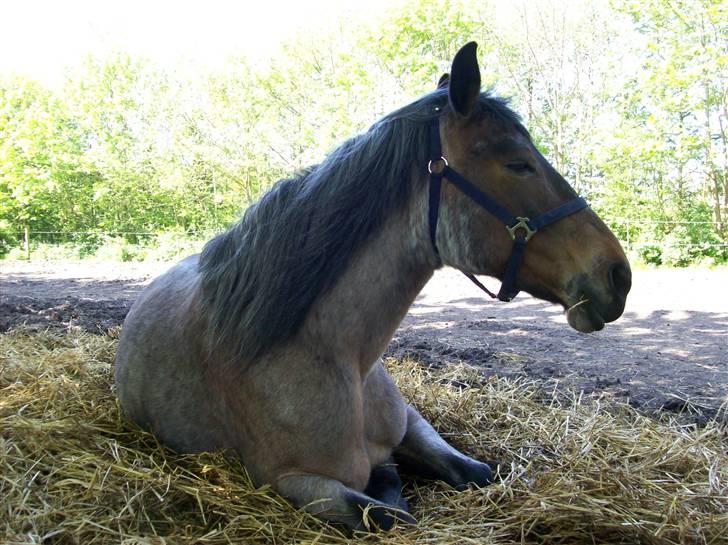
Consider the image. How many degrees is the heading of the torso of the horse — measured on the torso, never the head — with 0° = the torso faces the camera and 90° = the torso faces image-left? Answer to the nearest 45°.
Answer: approximately 315°
